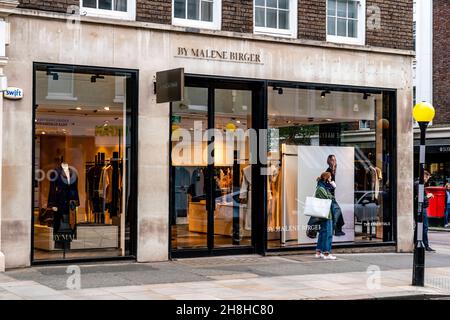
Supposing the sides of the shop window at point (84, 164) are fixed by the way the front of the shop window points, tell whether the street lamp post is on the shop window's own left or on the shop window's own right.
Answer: on the shop window's own left

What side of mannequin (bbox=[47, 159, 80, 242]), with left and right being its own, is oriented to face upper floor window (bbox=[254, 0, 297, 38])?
left

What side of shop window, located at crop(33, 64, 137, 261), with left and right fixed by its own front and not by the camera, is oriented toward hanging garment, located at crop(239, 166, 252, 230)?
left

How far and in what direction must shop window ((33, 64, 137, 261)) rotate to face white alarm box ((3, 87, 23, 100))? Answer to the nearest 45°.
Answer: approximately 45° to its right

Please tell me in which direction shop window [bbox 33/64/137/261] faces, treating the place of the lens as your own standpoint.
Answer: facing the viewer

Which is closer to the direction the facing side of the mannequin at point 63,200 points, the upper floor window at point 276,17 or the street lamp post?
the street lamp post

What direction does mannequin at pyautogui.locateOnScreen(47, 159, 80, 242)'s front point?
toward the camera
